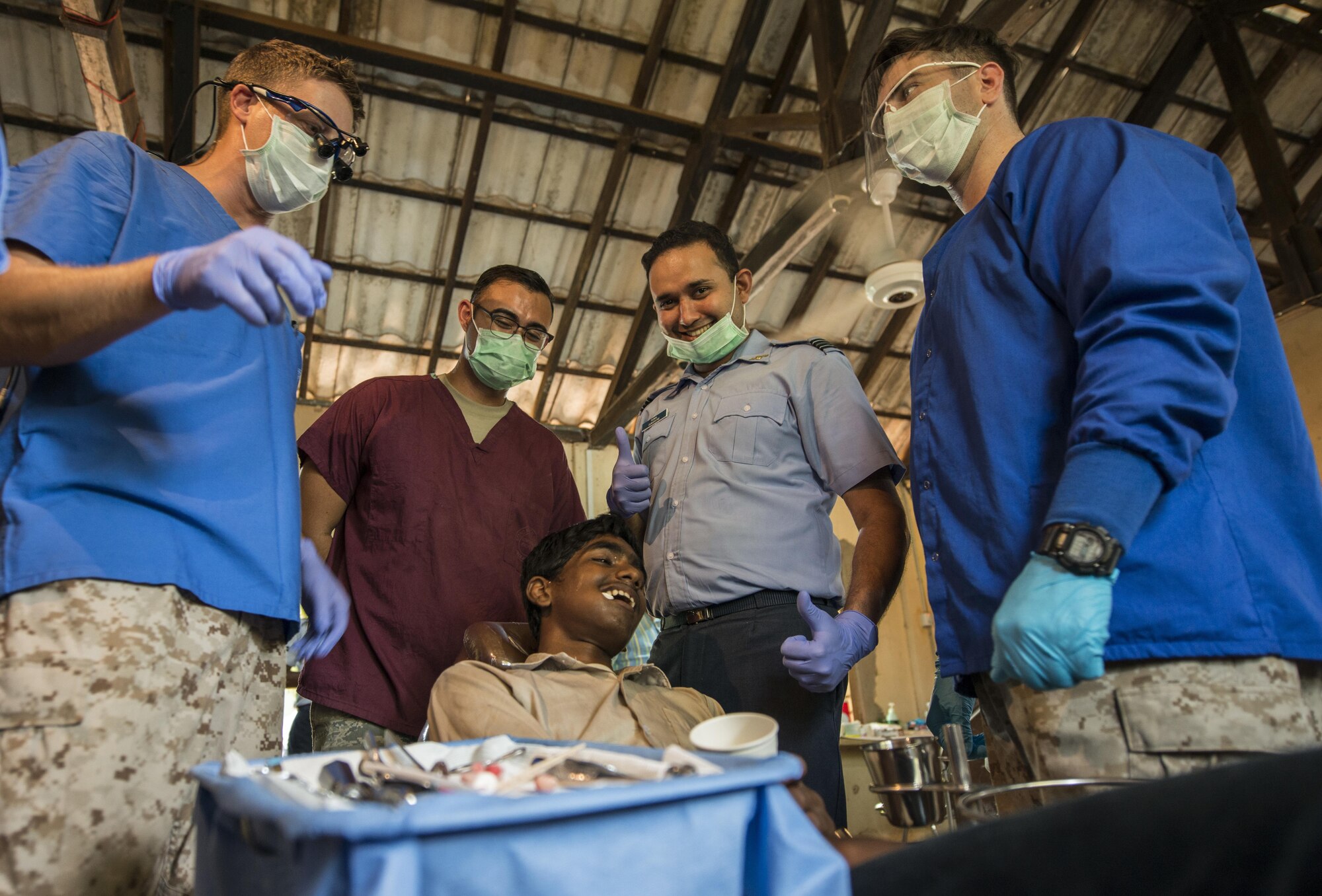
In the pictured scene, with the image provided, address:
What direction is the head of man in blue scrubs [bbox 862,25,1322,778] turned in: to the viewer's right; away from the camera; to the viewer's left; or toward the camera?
to the viewer's left

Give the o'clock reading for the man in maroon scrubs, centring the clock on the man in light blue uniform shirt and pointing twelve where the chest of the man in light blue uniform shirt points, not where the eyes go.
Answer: The man in maroon scrubs is roughly at 2 o'clock from the man in light blue uniform shirt.

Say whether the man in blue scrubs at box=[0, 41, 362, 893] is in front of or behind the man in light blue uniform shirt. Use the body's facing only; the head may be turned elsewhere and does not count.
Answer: in front

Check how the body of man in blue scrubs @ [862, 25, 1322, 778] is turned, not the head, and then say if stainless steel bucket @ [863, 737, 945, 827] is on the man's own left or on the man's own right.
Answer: on the man's own right

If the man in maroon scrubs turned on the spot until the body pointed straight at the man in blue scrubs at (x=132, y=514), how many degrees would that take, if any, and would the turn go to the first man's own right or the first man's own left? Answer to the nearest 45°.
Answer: approximately 45° to the first man's own right

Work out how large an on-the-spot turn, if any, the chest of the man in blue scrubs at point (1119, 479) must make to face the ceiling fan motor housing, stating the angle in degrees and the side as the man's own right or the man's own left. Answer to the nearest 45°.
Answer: approximately 90° to the man's own right

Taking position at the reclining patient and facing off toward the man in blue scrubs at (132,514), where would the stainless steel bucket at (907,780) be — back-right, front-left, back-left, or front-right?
back-left

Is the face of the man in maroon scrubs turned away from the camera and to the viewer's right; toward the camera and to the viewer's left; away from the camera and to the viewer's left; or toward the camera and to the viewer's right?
toward the camera and to the viewer's right

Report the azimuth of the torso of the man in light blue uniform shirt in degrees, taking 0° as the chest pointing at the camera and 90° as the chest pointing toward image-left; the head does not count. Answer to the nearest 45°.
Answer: approximately 45°

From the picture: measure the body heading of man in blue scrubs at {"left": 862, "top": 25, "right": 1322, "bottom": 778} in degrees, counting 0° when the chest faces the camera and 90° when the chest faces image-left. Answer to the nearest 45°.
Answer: approximately 90°

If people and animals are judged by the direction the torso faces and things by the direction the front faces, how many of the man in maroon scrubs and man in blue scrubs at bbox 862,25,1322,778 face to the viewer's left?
1
